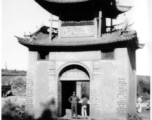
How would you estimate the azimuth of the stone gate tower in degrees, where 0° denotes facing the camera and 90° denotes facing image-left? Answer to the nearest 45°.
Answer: approximately 0°
